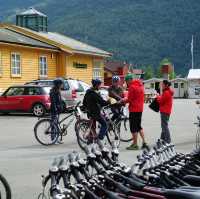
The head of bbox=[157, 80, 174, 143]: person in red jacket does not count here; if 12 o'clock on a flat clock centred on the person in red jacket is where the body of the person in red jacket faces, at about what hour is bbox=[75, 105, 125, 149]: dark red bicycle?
The dark red bicycle is roughly at 12 o'clock from the person in red jacket.

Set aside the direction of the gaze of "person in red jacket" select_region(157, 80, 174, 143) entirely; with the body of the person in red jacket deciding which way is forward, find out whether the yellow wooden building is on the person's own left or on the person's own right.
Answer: on the person's own right

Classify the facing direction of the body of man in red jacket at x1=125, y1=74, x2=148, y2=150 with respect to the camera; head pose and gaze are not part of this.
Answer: to the viewer's left

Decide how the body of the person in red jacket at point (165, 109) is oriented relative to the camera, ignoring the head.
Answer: to the viewer's left

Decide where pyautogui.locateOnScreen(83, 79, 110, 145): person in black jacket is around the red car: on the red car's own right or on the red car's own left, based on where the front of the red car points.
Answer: on the red car's own left

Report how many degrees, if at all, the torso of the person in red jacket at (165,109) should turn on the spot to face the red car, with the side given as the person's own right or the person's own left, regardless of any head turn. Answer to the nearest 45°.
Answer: approximately 45° to the person's own right

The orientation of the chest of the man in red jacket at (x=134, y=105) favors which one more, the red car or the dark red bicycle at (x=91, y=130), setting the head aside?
the dark red bicycle

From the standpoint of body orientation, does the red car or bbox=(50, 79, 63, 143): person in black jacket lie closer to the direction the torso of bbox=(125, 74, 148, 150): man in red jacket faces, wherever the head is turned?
the person in black jacket

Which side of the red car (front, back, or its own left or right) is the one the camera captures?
left

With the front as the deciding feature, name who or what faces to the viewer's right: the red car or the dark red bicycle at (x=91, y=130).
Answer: the dark red bicycle

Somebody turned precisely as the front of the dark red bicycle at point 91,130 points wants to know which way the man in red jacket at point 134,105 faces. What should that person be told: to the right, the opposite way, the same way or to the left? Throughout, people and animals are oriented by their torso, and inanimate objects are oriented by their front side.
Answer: the opposite way

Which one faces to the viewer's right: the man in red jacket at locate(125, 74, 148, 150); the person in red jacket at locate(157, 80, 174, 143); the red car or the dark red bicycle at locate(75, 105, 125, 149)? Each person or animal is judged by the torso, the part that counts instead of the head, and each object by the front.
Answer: the dark red bicycle
